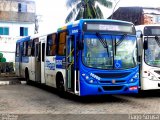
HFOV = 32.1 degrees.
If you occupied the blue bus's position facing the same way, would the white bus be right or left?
on its left

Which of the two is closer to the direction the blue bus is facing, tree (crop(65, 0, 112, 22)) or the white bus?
the white bus

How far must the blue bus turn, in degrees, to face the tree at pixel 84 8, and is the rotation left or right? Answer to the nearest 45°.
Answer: approximately 135° to its left

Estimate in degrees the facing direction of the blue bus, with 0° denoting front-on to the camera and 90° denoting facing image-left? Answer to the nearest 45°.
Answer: approximately 315°
